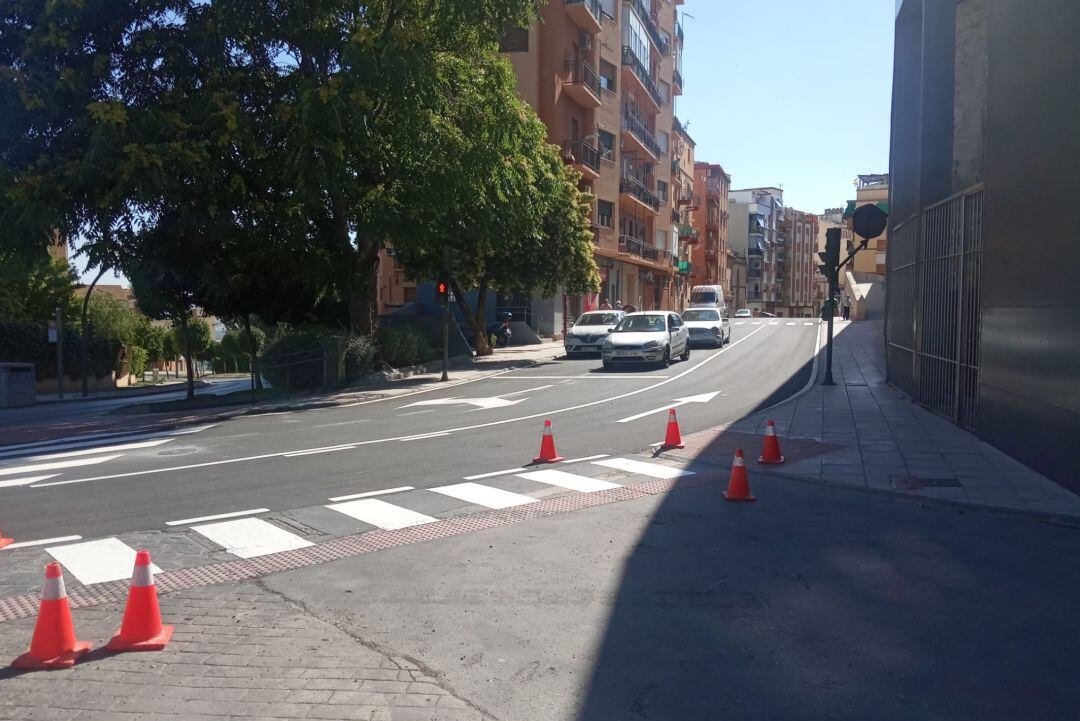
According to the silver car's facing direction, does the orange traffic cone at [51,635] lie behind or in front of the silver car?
in front

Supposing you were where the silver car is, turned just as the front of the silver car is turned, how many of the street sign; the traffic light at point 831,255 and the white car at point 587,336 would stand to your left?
2

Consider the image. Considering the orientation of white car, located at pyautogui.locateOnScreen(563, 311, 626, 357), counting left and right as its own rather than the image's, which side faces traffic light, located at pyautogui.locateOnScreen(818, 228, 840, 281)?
left

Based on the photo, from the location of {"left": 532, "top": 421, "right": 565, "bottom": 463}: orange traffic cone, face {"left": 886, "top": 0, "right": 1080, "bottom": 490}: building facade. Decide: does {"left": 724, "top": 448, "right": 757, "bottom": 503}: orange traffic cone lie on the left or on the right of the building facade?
right

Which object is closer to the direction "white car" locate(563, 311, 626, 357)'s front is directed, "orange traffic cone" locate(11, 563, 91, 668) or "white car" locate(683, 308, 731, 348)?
the orange traffic cone

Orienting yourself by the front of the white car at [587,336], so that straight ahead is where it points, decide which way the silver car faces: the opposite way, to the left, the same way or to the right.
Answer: the same way

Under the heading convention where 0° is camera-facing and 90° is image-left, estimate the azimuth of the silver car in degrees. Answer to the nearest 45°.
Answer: approximately 45°

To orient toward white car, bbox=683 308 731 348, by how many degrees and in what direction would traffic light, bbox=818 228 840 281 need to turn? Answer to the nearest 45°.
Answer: approximately 90° to its right

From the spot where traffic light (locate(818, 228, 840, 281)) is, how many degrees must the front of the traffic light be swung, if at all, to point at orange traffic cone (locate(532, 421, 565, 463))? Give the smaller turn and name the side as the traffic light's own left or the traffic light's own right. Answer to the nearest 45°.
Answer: approximately 90° to the traffic light's own left
